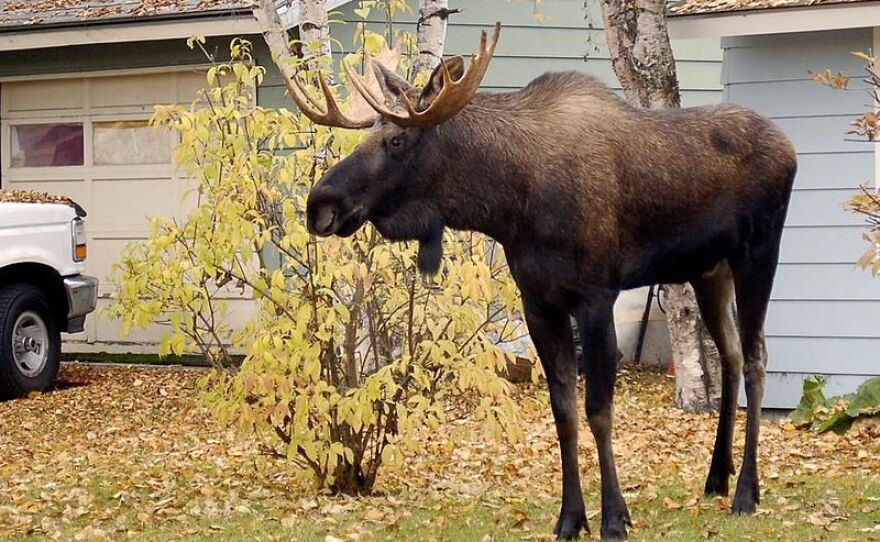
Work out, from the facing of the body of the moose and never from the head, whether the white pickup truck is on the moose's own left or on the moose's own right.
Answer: on the moose's own right

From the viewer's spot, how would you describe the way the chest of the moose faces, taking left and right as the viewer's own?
facing the viewer and to the left of the viewer

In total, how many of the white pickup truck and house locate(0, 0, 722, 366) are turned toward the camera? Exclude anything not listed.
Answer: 1

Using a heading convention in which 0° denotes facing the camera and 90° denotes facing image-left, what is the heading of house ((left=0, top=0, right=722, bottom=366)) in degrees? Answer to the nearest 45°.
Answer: approximately 0°

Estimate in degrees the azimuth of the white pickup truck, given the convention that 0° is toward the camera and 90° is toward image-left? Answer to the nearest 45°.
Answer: approximately 225°

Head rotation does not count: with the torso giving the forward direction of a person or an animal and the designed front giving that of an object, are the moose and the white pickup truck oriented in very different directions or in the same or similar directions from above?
very different directions

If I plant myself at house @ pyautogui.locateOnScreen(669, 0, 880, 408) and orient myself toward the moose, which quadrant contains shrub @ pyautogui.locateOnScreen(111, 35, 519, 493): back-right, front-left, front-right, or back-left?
front-right

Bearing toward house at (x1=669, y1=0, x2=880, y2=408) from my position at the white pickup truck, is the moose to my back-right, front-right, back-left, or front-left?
front-right
